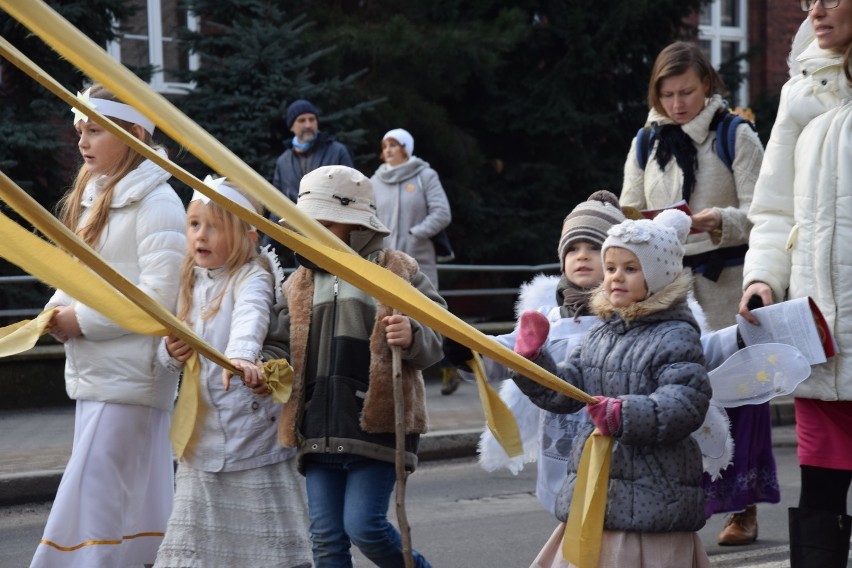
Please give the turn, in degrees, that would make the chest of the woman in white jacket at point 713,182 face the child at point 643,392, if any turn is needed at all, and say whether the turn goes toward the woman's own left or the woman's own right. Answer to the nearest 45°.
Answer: approximately 45° to the woman's own left

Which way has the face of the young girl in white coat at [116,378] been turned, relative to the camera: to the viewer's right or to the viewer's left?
to the viewer's left

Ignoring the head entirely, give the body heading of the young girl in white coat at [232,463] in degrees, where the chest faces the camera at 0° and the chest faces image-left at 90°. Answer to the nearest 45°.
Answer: approximately 45°

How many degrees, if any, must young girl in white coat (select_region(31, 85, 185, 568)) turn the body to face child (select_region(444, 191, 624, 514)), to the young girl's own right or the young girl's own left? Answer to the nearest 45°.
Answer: approximately 135° to the young girl's own left

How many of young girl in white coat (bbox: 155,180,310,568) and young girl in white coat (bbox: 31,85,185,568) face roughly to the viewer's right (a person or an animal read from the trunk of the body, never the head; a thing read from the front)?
0

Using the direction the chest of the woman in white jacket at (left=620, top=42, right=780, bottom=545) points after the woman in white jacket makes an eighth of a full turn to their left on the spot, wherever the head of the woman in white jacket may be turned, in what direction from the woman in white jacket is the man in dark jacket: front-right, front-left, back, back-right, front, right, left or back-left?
back-right

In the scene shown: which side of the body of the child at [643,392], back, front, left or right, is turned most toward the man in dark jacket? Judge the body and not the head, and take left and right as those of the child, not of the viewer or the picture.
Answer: right

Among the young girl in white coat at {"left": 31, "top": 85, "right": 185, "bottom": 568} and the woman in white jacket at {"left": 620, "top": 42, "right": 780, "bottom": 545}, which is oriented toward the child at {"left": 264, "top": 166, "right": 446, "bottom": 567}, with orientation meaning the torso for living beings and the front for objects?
the woman in white jacket
